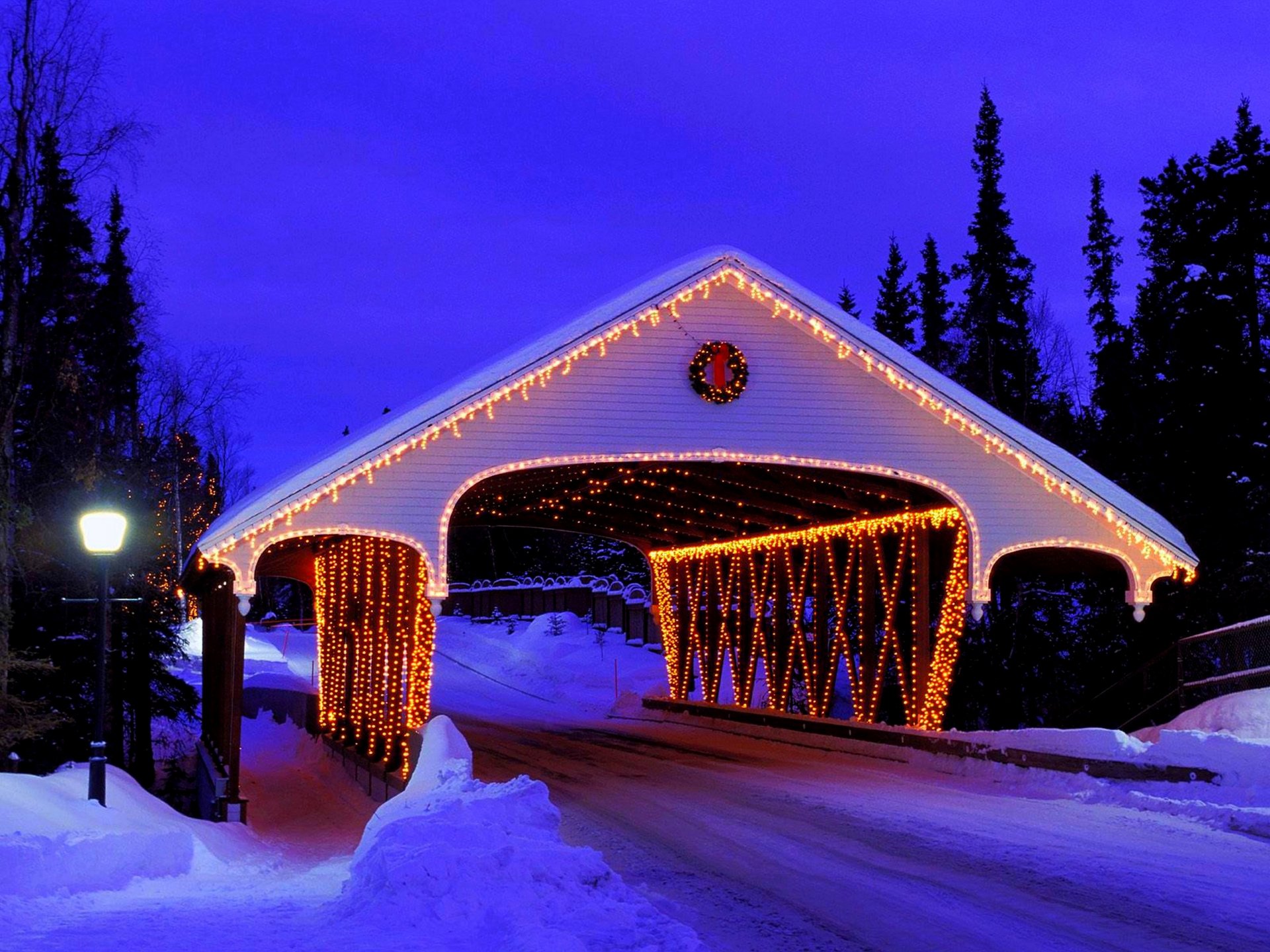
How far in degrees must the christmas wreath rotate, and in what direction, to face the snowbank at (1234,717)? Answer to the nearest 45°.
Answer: approximately 90° to its left

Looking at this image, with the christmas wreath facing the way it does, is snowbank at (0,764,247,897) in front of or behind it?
in front

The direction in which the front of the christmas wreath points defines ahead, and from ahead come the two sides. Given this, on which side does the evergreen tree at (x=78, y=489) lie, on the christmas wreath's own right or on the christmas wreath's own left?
on the christmas wreath's own right

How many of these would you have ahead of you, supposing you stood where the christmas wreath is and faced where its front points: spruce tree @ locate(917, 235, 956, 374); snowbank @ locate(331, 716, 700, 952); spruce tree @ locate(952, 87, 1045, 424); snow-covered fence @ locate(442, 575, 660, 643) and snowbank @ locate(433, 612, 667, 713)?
1

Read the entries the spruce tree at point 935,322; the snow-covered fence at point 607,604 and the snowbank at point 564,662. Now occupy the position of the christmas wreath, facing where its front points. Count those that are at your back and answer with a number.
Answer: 3

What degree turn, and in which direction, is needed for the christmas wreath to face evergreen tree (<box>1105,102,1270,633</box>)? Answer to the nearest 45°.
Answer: approximately 135° to its left

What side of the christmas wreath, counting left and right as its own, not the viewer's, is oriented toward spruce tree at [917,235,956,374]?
back

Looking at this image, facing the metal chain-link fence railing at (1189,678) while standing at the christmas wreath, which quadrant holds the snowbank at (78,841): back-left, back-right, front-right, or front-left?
back-right

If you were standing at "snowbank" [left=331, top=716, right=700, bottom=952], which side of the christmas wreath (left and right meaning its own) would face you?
front

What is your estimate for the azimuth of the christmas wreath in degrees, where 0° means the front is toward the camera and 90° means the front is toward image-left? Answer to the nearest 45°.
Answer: approximately 0°

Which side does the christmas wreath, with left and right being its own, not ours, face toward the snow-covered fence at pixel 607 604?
back

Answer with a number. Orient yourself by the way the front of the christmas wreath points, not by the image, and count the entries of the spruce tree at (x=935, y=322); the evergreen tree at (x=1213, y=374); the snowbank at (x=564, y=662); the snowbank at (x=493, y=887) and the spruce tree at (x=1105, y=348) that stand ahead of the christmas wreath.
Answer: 1

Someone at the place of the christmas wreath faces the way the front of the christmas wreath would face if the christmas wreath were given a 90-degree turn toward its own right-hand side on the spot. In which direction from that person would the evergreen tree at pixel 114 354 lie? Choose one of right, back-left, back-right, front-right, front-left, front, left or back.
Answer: front-right

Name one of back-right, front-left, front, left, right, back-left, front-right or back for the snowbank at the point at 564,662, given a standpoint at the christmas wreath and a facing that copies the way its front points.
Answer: back

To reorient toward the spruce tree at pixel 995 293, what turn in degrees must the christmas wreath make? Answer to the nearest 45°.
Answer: approximately 180°
